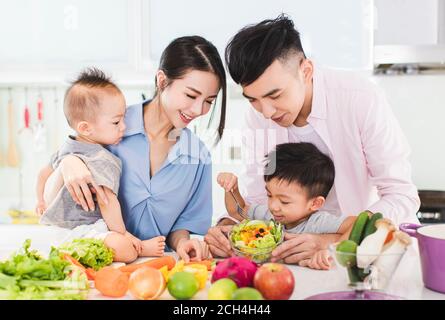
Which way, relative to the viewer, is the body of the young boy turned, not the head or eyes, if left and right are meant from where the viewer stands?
facing the viewer and to the left of the viewer

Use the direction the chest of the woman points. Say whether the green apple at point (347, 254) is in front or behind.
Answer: in front

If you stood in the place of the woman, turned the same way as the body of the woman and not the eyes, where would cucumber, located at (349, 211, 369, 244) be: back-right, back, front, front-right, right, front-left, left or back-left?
front-left

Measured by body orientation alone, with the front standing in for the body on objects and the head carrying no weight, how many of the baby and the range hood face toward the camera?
1

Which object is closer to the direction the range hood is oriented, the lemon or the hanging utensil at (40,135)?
the lemon

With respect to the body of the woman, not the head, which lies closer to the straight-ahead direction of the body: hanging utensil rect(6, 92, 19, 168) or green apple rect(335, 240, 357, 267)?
the green apple

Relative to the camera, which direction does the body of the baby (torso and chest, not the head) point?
to the viewer's right

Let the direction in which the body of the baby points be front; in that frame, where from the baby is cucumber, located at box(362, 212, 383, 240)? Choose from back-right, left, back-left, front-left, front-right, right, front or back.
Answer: front-right

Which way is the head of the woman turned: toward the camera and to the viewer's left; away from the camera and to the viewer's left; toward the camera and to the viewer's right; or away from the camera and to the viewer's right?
toward the camera and to the viewer's right

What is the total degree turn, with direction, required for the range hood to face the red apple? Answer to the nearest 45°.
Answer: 0° — it already faces it
